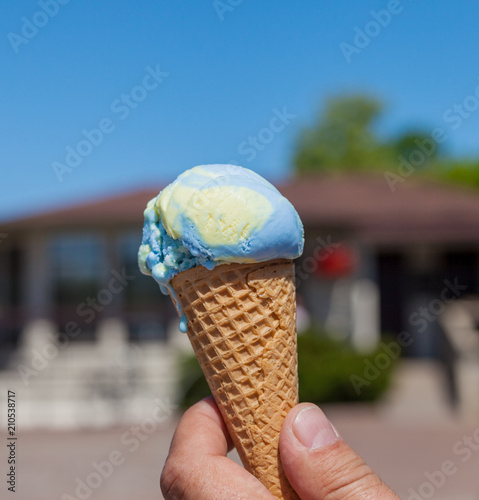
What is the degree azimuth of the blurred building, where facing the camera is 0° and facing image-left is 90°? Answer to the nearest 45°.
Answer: approximately 0°

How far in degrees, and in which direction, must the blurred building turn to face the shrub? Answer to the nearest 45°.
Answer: approximately 45° to its left
